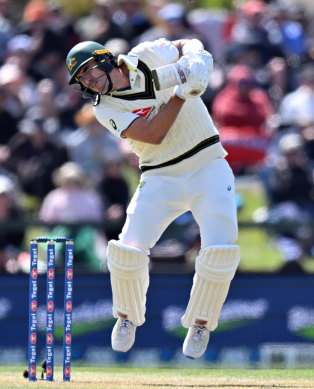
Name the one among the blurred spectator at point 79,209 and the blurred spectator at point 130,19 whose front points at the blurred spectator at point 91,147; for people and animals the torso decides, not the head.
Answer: the blurred spectator at point 130,19

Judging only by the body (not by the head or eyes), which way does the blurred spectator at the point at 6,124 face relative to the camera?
toward the camera

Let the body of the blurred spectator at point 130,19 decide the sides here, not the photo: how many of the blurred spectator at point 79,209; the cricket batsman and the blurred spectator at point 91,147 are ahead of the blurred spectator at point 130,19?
3

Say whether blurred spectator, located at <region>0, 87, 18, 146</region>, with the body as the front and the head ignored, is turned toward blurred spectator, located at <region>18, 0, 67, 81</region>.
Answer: no

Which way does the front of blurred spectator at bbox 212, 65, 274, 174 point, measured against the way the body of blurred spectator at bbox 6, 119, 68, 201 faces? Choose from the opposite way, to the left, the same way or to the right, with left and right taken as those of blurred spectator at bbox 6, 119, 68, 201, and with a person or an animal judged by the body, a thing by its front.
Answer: the same way

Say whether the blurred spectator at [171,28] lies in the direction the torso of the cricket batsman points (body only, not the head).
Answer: no

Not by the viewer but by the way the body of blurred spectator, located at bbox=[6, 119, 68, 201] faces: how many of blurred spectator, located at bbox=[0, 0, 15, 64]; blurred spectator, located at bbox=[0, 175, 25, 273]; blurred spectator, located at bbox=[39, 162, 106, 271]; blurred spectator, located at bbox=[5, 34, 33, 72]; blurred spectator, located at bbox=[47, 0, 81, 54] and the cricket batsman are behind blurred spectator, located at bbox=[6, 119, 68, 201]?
3

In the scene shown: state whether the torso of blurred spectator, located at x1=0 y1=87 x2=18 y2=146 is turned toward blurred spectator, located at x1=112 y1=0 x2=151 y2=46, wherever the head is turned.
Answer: no

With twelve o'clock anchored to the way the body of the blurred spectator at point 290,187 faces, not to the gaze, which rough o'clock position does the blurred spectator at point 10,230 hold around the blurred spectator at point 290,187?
the blurred spectator at point 10,230 is roughly at 2 o'clock from the blurred spectator at point 290,187.

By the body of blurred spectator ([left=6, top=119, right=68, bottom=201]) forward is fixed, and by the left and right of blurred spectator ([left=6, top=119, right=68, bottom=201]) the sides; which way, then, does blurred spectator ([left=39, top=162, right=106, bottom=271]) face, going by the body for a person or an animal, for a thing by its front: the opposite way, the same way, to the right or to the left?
the same way

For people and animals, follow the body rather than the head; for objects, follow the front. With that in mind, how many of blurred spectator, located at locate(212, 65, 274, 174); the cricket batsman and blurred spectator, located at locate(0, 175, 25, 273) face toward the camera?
3

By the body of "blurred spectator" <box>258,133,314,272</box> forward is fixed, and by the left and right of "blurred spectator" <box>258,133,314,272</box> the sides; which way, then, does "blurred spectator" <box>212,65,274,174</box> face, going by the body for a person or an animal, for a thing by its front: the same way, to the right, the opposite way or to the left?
the same way

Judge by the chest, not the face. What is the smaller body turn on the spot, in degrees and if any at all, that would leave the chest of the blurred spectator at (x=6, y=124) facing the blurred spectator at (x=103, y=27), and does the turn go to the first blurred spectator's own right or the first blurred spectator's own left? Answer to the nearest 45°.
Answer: approximately 135° to the first blurred spectator's own left

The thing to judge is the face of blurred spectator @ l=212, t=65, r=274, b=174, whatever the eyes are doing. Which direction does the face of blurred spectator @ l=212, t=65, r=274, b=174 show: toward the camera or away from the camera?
toward the camera

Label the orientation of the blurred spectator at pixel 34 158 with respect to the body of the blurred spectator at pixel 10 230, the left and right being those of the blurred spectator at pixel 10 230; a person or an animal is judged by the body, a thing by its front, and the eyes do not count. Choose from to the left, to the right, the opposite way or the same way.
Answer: the same way

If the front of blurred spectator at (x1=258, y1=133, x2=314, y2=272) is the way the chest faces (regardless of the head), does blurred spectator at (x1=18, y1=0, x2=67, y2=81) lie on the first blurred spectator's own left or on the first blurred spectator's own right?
on the first blurred spectator's own right

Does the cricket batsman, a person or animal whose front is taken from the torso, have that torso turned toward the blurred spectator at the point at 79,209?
no

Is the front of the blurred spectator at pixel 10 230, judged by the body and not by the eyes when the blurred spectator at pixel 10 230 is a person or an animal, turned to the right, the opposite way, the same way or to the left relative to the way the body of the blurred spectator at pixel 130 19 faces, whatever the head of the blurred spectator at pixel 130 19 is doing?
the same way

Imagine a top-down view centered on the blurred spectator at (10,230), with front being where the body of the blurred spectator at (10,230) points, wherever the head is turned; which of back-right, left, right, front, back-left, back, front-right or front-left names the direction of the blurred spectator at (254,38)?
back-left

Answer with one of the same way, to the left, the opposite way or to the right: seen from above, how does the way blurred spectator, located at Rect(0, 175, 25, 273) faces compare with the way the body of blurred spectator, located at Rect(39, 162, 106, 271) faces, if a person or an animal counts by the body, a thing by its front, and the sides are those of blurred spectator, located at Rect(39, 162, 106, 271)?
the same way
